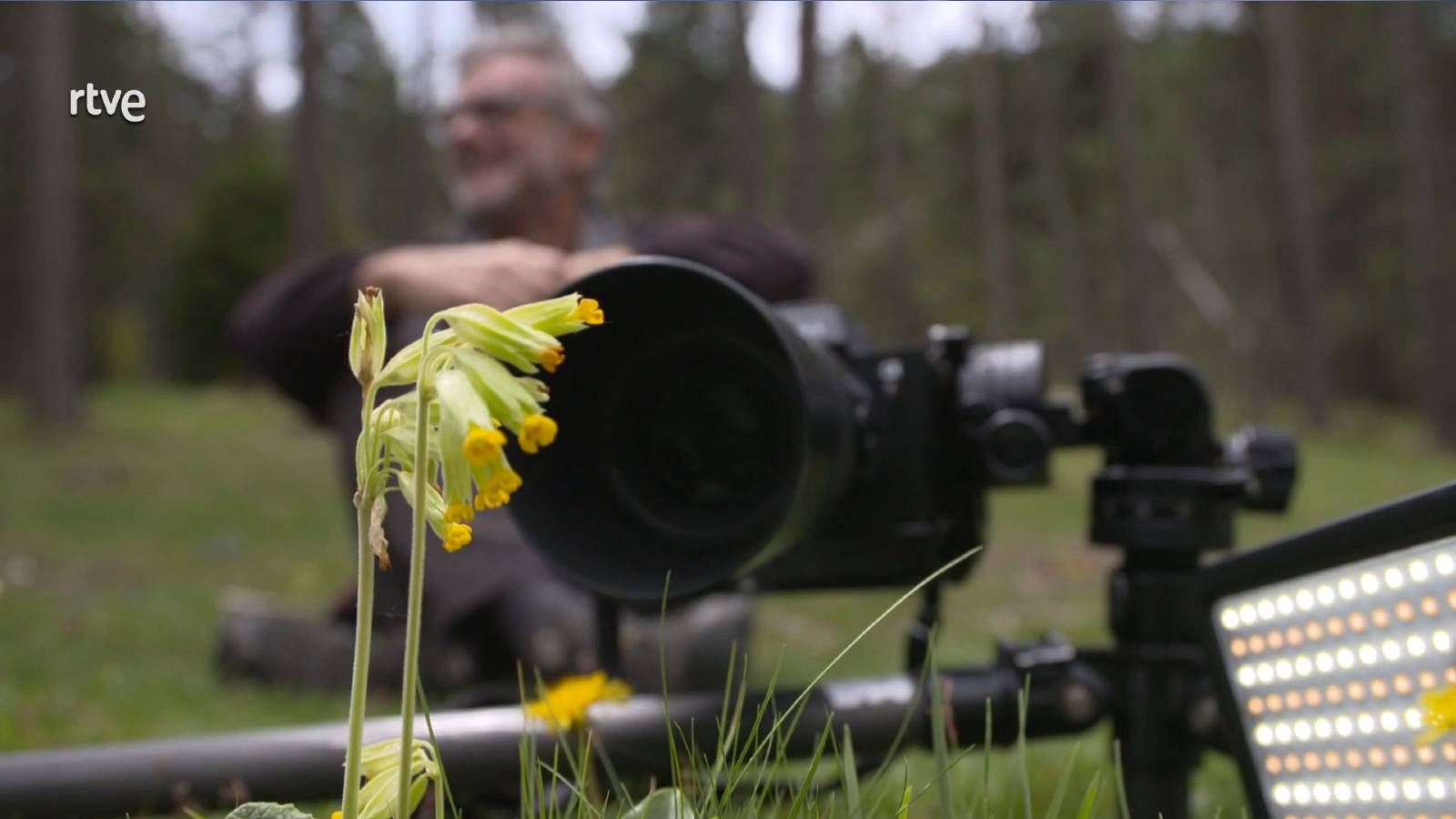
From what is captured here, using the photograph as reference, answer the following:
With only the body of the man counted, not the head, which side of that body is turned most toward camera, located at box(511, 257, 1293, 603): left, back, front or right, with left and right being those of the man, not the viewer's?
front

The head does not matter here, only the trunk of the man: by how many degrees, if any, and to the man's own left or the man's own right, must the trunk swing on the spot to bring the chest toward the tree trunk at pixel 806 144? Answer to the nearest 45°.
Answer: approximately 180°

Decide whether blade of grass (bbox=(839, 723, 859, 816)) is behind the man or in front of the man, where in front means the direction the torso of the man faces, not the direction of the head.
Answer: in front

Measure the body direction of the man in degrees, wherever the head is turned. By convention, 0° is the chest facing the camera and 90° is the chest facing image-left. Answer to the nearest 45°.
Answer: approximately 0°

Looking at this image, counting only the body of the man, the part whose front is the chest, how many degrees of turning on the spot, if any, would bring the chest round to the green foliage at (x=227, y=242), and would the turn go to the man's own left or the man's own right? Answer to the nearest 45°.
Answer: approximately 180°

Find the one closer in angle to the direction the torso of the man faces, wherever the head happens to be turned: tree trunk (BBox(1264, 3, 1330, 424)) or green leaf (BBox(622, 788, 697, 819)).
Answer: the green leaf

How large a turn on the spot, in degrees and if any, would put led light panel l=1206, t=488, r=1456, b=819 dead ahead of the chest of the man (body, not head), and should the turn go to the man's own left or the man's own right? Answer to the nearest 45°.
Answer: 0° — they already face it

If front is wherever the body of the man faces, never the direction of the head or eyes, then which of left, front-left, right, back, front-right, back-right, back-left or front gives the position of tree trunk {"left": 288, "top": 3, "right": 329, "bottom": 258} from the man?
back

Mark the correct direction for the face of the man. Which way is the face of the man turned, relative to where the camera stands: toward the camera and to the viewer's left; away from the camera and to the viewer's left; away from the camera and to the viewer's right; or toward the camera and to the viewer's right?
toward the camera and to the viewer's left

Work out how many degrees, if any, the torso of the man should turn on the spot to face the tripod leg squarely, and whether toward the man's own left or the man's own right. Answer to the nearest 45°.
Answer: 0° — they already face it

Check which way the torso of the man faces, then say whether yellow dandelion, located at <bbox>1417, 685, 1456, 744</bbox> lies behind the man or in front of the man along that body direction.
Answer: in front
